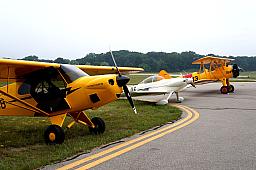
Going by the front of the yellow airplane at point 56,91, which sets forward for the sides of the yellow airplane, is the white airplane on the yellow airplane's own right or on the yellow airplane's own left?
on the yellow airplane's own left

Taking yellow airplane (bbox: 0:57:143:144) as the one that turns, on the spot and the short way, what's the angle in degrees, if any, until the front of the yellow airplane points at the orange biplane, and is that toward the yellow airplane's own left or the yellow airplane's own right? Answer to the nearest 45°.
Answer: approximately 90° to the yellow airplane's own left

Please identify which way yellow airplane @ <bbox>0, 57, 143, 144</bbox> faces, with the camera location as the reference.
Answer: facing the viewer and to the right of the viewer
